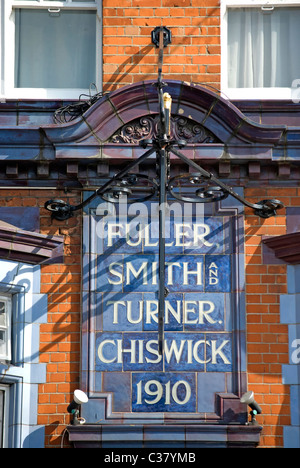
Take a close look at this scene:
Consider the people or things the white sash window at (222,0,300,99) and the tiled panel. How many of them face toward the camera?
2

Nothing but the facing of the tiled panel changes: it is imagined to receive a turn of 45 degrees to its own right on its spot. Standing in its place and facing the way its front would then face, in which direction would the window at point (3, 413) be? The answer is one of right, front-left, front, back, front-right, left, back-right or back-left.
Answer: front-right

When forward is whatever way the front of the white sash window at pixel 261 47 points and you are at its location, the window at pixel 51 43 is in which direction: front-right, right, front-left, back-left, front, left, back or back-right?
right

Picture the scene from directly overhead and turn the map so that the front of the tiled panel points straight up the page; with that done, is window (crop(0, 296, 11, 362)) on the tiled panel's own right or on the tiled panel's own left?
on the tiled panel's own right

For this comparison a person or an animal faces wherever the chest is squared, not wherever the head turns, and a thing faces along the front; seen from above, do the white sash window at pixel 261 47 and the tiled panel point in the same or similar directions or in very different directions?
same or similar directions

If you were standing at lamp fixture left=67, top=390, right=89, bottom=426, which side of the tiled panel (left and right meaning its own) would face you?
right

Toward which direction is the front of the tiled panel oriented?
toward the camera

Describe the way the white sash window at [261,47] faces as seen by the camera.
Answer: facing the viewer
